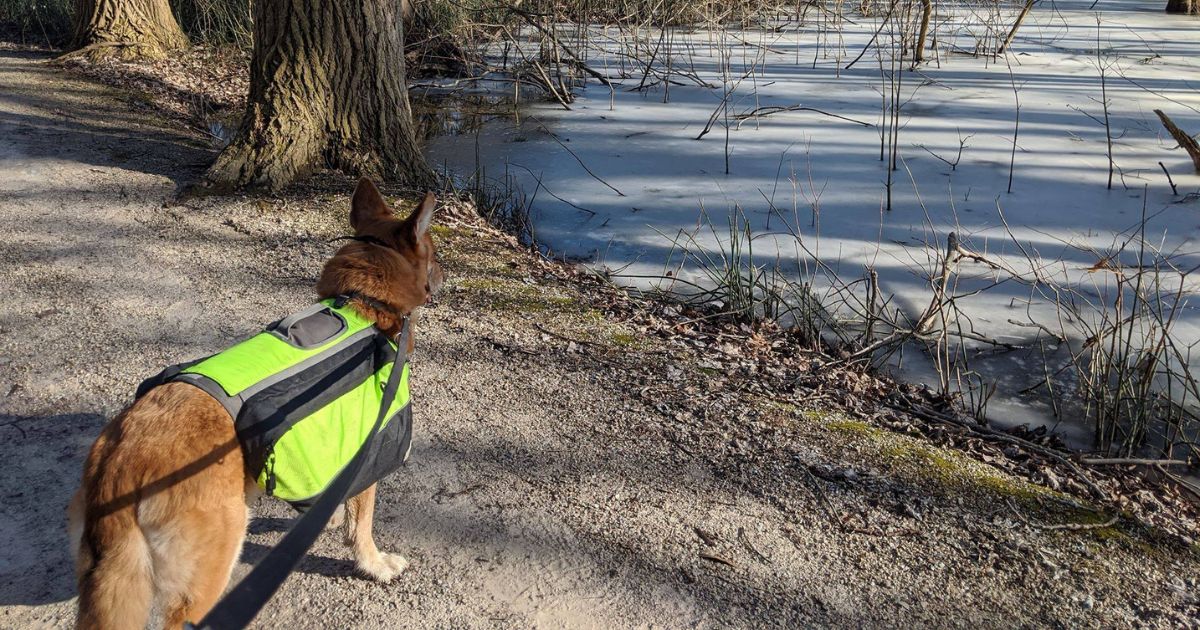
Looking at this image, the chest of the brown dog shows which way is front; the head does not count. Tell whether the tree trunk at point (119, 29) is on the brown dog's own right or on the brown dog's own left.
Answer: on the brown dog's own left

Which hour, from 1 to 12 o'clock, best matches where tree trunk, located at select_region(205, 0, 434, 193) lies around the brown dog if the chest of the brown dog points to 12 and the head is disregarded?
The tree trunk is roughly at 11 o'clock from the brown dog.

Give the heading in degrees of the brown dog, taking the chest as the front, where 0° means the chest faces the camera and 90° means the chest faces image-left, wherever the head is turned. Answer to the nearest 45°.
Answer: approximately 225°
